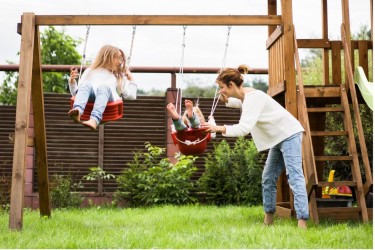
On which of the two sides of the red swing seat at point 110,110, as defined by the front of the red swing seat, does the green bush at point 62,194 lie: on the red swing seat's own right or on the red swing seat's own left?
on the red swing seat's own right

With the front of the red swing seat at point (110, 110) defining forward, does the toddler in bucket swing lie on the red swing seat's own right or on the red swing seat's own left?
on the red swing seat's own left

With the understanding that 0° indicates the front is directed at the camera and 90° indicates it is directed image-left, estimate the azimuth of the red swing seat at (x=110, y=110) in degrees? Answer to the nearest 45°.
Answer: approximately 45°

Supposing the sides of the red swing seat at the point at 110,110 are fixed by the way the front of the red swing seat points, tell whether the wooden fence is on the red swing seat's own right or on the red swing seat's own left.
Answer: on the red swing seat's own right

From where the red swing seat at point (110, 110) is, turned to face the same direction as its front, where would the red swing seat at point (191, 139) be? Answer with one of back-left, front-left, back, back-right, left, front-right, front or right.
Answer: back-left

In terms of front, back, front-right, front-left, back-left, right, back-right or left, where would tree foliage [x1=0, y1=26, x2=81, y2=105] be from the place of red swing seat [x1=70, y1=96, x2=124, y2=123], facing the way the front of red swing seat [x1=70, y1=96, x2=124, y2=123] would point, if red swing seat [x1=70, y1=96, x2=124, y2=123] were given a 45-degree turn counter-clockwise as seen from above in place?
back

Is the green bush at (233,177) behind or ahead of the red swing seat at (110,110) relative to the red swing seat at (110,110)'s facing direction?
behind
